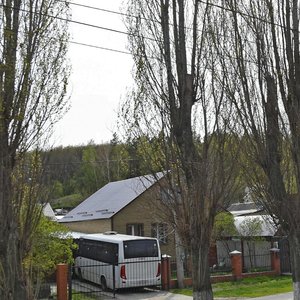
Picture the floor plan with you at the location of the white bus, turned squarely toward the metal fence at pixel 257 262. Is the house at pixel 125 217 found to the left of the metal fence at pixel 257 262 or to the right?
left

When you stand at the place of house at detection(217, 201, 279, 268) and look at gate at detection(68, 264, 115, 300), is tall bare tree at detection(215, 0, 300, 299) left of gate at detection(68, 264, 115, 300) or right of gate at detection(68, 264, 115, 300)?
left

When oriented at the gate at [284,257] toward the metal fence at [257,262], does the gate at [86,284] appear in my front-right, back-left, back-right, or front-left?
front-left
